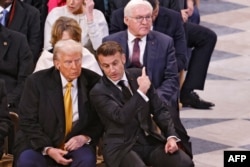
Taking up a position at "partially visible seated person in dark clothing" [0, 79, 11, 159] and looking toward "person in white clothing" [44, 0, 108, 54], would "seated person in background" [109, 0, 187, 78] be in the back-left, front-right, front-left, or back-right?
front-right

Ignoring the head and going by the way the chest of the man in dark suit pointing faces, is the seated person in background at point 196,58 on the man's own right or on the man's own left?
on the man's own left

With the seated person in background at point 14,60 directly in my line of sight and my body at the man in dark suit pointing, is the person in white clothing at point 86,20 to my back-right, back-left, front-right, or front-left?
front-right
